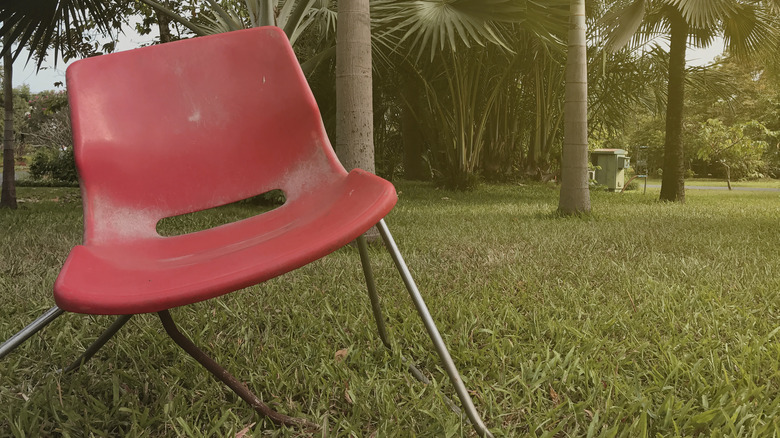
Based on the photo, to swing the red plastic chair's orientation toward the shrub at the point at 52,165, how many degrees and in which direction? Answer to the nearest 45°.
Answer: approximately 180°

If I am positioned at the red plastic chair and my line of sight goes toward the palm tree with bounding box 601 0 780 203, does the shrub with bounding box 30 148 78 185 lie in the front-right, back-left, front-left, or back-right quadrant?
front-left

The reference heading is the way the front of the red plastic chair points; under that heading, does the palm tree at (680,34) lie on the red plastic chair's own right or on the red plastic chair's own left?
on the red plastic chair's own left

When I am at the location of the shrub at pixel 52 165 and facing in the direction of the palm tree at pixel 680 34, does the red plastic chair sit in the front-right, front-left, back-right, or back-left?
front-right

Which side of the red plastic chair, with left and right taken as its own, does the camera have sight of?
front
